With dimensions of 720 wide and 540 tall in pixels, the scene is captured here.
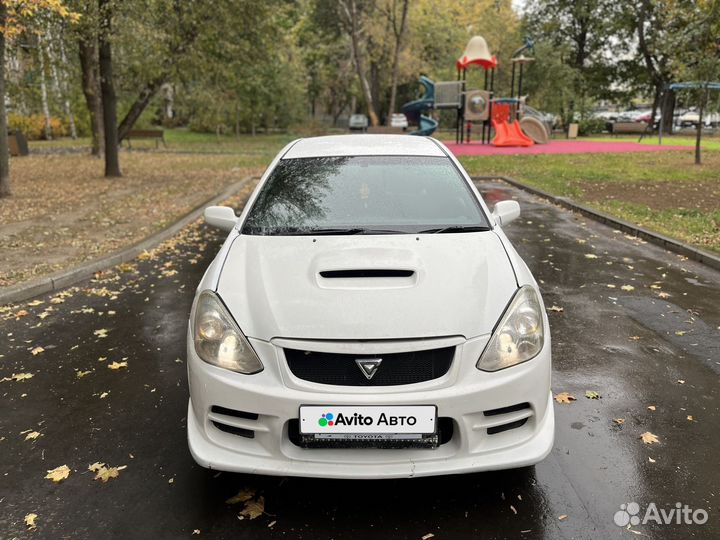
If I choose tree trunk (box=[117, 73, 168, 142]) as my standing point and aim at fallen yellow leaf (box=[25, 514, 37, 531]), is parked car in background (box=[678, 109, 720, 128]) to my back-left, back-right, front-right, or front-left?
back-left

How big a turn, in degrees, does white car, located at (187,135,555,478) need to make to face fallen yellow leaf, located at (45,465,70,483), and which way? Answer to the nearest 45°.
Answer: approximately 90° to its right

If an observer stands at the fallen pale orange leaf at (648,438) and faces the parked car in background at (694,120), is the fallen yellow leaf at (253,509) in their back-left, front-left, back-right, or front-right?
back-left

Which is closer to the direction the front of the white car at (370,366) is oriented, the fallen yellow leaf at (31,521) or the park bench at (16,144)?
the fallen yellow leaf

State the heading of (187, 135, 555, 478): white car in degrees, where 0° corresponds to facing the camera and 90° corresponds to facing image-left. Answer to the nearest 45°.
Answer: approximately 0°

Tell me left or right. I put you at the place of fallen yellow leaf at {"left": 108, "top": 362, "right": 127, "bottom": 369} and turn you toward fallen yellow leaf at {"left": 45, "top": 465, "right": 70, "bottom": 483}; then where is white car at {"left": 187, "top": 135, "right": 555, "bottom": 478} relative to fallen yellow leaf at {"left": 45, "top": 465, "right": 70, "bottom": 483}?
left

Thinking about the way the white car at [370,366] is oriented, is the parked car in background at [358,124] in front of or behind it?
behind

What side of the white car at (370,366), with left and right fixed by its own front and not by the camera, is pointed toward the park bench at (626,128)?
back

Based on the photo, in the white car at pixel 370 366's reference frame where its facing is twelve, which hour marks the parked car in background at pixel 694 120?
The parked car in background is roughly at 7 o'clock from the white car.

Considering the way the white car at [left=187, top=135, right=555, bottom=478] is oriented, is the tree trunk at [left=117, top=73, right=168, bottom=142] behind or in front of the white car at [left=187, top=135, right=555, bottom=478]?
behind

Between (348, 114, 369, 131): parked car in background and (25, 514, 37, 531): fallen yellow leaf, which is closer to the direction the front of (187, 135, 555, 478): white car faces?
the fallen yellow leaf

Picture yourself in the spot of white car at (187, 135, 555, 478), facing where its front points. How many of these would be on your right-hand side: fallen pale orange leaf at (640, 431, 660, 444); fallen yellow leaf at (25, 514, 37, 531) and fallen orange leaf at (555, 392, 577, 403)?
1
